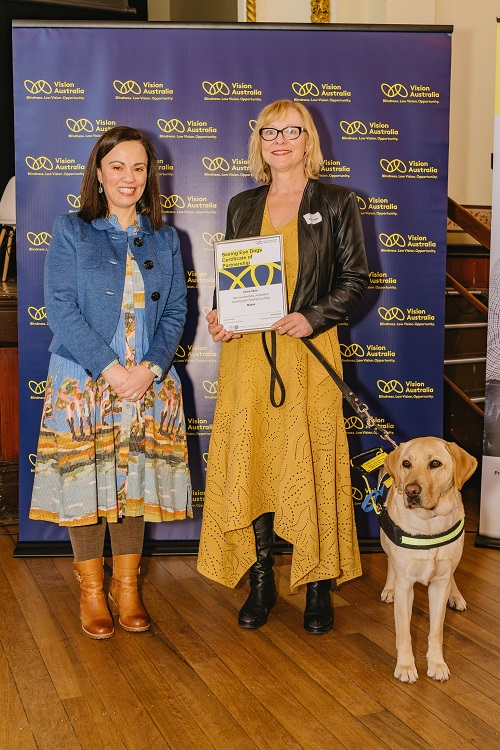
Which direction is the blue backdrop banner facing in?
toward the camera

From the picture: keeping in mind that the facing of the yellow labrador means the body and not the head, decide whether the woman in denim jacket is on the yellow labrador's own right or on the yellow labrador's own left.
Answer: on the yellow labrador's own right

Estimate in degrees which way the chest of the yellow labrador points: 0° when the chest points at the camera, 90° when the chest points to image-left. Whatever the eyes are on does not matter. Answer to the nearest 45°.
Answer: approximately 0°

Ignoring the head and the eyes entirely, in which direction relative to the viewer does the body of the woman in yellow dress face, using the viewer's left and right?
facing the viewer

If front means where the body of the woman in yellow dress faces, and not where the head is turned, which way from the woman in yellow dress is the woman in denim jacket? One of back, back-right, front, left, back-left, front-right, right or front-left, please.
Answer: right

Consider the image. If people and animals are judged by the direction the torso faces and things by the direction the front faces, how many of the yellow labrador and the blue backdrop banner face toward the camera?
2
